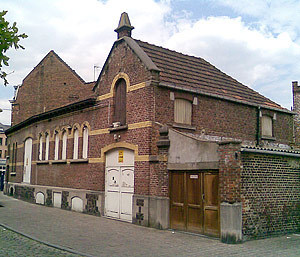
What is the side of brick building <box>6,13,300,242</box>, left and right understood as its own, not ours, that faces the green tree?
front

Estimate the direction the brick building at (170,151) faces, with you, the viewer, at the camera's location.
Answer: facing the viewer and to the left of the viewer
